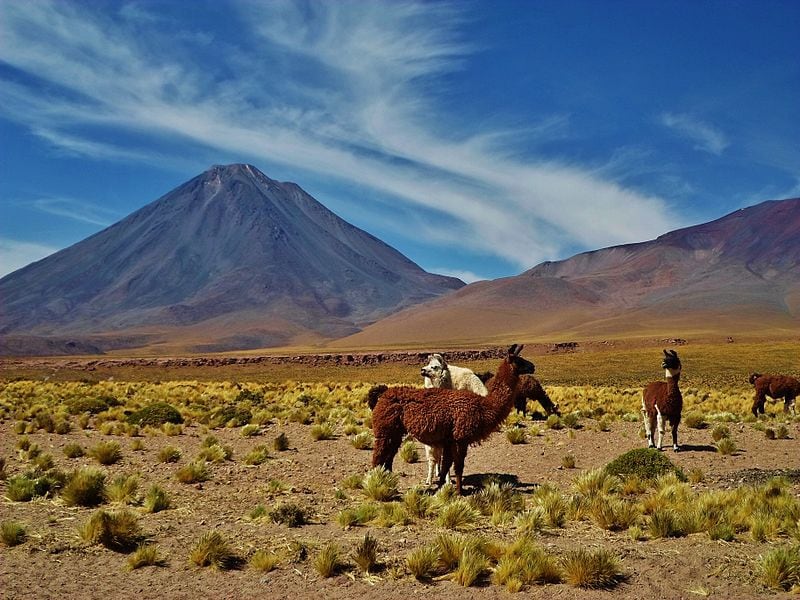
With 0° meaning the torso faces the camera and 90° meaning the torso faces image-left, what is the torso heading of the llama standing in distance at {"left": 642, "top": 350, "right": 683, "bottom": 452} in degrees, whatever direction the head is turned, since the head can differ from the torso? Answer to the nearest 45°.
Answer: approximately 315°

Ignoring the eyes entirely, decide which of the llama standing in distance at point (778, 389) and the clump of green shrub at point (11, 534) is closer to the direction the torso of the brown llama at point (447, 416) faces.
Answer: the llama standing in distance

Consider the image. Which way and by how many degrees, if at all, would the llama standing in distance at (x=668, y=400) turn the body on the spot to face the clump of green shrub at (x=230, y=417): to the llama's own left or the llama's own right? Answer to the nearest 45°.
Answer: approximately 135° to the llama's own right

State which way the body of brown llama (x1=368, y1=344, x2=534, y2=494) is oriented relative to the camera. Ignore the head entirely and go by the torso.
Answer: to the viewer's right

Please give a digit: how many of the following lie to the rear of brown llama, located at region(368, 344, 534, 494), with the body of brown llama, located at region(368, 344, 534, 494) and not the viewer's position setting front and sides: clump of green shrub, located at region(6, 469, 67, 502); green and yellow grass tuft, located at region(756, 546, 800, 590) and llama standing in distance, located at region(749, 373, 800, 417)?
1

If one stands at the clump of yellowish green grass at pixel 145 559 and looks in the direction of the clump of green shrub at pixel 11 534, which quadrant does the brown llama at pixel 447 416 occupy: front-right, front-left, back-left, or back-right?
back-right
